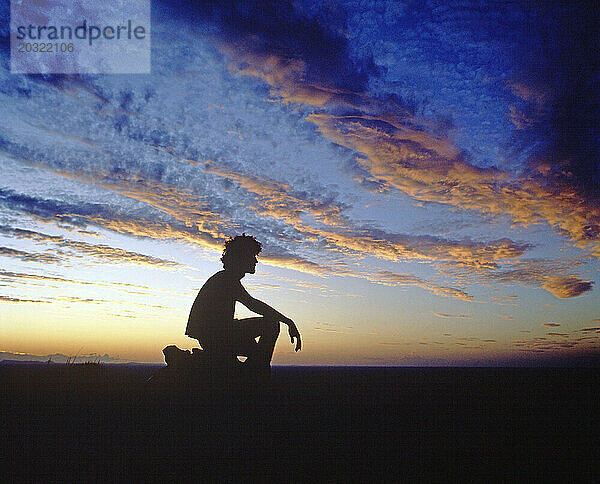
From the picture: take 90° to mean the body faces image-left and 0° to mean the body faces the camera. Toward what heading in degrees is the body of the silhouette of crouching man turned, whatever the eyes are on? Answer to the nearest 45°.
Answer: approximately 270°
